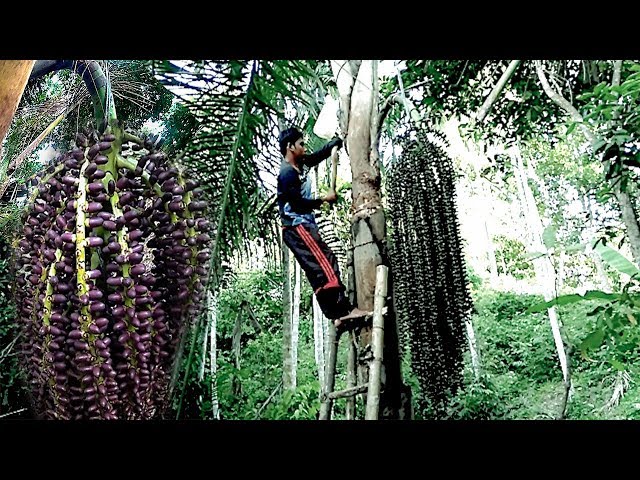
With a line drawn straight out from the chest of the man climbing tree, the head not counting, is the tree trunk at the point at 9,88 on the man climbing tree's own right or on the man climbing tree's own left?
on the man climbing tree's own right

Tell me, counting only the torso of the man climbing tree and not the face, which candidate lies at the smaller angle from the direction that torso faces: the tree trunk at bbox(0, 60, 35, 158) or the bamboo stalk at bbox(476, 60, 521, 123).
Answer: the bamboo stalk

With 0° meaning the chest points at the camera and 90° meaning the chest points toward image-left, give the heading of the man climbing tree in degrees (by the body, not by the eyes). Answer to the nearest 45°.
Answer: approximately 270°

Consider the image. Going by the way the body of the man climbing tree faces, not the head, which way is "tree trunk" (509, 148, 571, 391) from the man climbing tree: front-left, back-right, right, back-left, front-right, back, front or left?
front

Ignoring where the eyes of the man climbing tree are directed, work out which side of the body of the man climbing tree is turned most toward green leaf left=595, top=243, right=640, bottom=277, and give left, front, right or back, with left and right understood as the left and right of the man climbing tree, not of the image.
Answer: front

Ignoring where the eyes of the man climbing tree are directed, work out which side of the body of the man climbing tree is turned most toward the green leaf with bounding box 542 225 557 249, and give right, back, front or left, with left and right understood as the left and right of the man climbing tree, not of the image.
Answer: front
